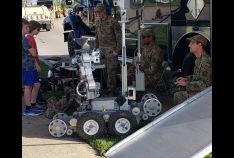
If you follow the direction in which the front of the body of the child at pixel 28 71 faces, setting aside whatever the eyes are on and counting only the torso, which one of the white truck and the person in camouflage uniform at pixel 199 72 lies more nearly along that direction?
the person in camouflage uniform

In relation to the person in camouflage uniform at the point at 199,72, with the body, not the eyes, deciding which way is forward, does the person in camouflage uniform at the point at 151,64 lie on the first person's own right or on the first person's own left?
on the first person's own right

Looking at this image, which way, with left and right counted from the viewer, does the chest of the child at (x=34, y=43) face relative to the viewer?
facing to the right of the viewer

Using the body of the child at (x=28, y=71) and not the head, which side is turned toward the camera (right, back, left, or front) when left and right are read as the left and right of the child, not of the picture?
right

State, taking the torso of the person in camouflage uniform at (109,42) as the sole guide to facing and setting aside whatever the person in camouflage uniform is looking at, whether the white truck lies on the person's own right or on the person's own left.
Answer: on the person's own right

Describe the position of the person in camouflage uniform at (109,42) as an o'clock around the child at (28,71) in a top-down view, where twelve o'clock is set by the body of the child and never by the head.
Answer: The person in camouflage uniform is roughly at 11 o'clock from the child.

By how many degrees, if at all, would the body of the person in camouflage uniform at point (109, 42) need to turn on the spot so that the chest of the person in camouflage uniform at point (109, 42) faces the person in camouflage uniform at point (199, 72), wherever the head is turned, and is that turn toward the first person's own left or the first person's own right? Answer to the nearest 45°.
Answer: approximately 90° to the first person's own left

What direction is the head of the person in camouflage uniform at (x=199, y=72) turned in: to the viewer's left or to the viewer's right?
to the viewer's left

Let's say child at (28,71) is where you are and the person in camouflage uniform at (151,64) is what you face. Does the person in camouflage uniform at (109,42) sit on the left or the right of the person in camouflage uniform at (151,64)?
left

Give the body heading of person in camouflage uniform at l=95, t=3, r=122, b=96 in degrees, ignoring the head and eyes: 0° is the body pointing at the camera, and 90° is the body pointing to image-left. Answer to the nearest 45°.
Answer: approximately 45°

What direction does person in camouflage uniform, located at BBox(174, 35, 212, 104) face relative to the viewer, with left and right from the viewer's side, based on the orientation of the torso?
facing to the left of the viewer
